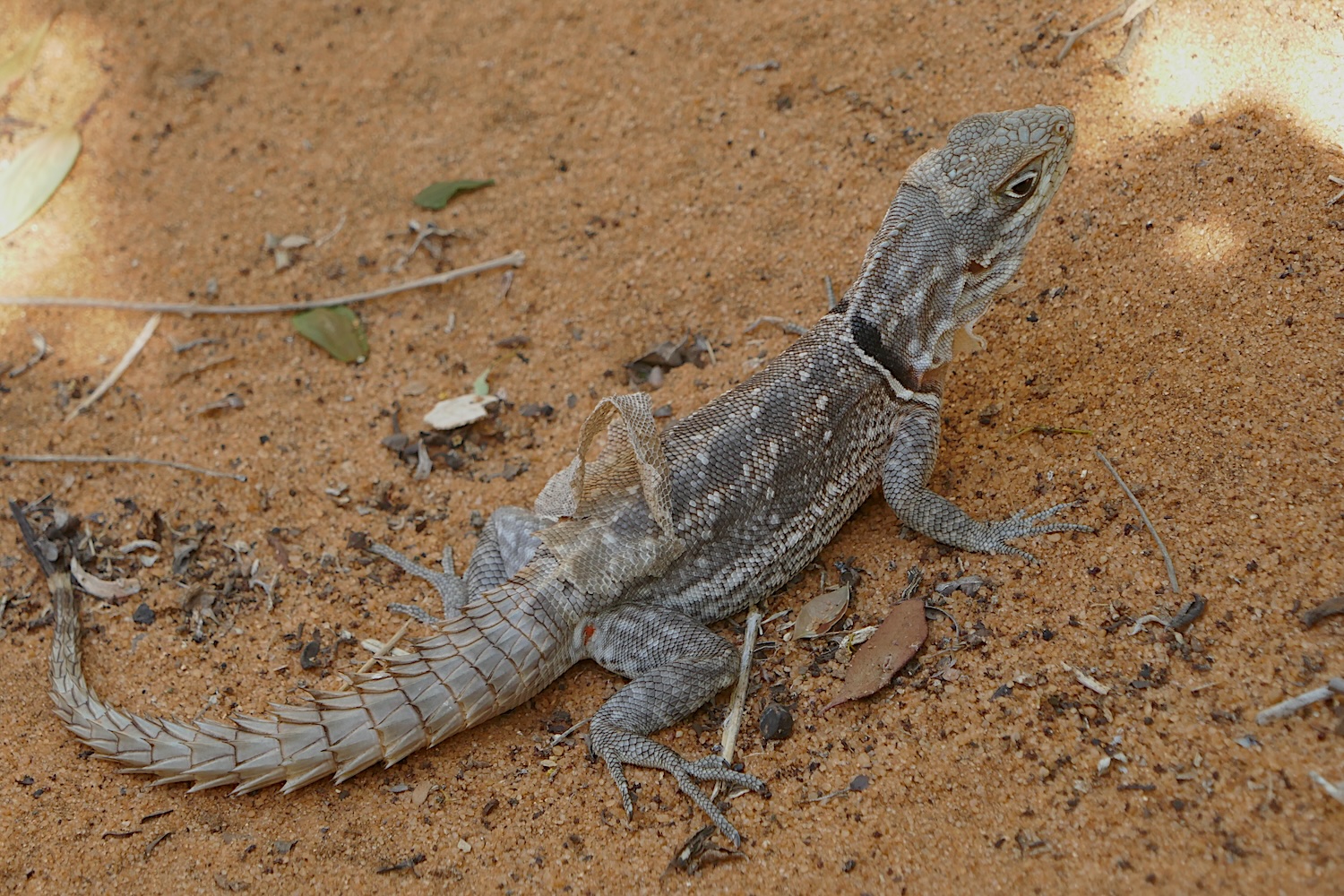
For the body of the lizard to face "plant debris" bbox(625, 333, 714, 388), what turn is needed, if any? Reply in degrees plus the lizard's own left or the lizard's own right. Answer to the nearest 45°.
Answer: approximately 45° to the lizard's own left

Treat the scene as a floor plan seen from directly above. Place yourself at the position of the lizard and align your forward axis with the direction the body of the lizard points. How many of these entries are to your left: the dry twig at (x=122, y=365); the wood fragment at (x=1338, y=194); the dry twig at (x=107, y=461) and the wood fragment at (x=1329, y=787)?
2

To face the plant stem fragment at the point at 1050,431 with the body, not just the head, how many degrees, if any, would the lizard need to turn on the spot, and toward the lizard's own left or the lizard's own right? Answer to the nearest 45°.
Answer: approximately 45° to the lizard's own right

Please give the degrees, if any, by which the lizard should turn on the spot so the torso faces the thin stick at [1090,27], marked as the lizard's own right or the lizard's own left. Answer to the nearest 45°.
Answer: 0° — it already faces it

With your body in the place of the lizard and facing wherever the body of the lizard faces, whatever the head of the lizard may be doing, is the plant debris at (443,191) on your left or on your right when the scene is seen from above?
on your left

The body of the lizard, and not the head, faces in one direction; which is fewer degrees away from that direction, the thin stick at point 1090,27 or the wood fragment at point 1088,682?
the thin stick

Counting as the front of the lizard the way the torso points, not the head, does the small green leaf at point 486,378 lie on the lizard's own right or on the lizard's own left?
on the lizard's own left

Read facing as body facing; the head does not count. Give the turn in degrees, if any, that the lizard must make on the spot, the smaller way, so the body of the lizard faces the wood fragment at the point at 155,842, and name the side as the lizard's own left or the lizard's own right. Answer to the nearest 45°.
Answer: approximately 135° to the lizard's own left

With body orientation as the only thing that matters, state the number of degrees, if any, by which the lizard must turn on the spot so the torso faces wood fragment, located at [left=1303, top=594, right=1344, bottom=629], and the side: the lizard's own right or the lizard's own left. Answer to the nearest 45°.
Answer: approximately 90° to the lizard's own right

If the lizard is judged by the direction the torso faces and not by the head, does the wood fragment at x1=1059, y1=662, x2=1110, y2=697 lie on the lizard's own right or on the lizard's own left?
on the lizard's own right

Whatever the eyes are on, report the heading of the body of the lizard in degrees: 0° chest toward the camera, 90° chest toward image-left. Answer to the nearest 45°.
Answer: approximately 225°

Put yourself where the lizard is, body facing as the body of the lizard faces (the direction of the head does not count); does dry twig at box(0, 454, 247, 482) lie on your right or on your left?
on your left
